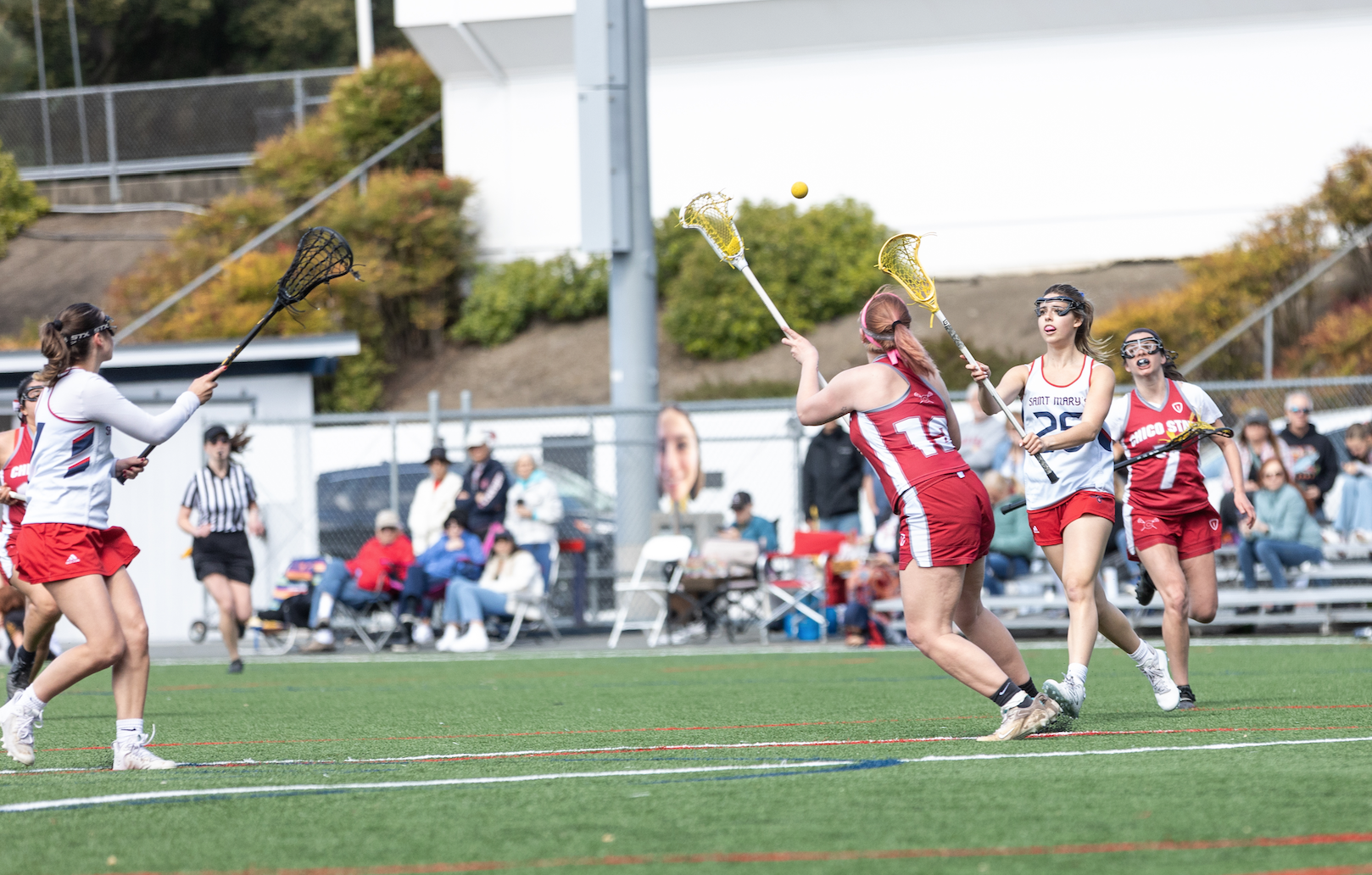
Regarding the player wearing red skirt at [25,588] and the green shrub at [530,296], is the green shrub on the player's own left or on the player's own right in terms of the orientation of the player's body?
on the player's own left

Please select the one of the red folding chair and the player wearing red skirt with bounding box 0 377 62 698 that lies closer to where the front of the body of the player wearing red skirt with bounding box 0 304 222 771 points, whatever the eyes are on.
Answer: the red folding chair

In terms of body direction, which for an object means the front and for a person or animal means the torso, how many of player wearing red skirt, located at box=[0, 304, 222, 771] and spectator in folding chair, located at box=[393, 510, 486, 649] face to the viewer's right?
1

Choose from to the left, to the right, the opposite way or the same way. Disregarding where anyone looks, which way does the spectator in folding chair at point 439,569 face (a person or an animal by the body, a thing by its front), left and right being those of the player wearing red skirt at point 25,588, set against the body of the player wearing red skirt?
to the right

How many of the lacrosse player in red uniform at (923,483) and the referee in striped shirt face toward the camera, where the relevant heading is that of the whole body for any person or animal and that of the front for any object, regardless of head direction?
1

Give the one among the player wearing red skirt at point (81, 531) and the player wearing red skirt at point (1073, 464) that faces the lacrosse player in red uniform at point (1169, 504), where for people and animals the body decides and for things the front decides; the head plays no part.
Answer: the player wearing red skirt at point (81, 531)

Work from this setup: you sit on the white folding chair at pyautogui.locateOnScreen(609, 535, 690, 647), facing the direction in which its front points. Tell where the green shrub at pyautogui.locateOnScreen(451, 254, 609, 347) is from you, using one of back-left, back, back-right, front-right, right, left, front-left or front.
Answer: back-right

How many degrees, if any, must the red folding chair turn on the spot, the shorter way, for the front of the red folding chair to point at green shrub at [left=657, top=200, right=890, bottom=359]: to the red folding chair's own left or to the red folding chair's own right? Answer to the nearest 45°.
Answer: approximately 135° to the red folding chair's own right
